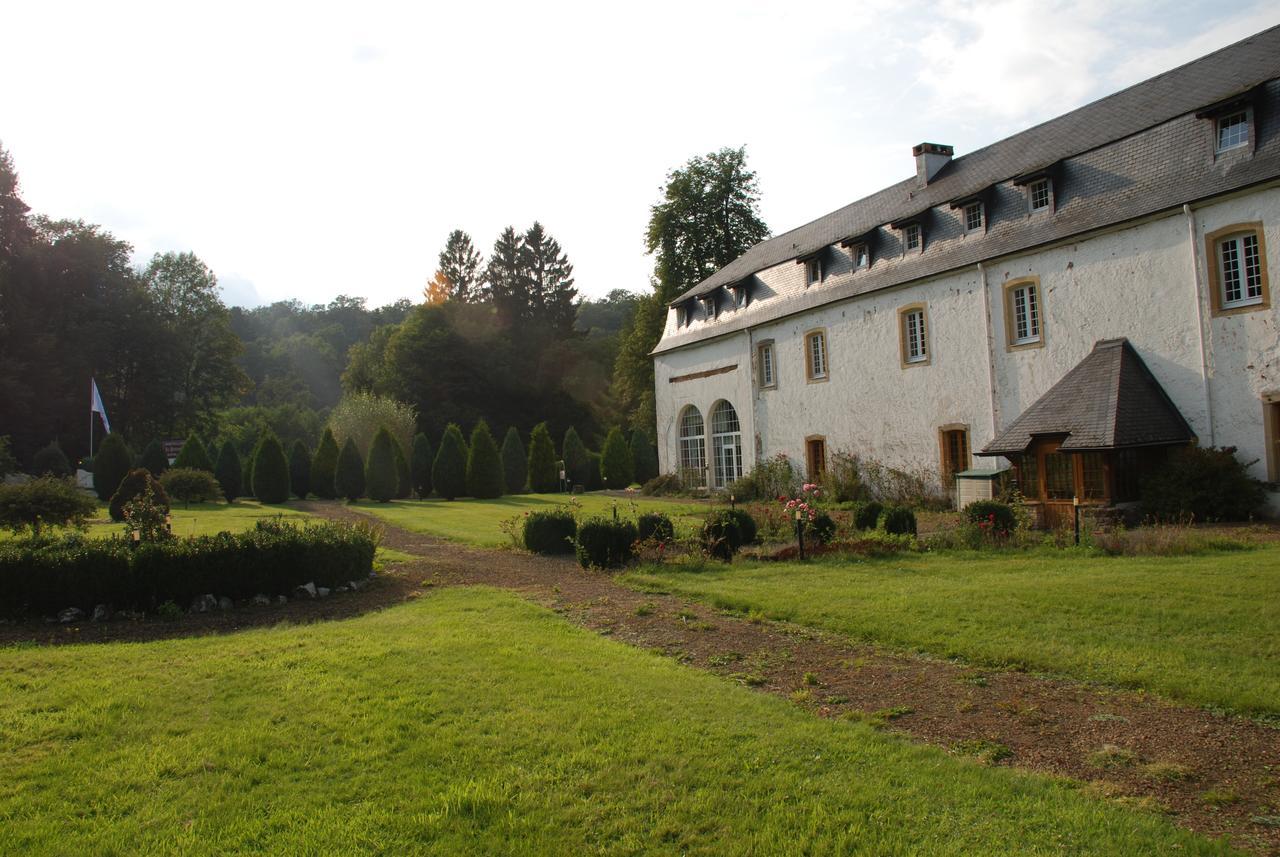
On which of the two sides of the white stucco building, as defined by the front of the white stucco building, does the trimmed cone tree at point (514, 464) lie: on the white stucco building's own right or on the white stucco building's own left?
on the white stucco building's own right

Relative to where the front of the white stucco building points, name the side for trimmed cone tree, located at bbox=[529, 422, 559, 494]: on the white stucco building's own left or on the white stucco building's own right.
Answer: on the white stucco building's own right

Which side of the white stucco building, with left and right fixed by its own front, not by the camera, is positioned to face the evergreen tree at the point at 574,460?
right

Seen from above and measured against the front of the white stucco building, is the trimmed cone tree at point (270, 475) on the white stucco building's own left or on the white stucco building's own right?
on the white stucco building's own right

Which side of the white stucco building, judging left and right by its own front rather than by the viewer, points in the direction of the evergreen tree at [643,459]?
right

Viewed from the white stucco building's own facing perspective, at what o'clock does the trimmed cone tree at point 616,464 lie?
The trimmed cone tree is roughly at 3 o'clock from the white stucco building.

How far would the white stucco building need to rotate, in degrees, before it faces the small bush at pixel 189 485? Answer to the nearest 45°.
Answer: approximately 45° to its right

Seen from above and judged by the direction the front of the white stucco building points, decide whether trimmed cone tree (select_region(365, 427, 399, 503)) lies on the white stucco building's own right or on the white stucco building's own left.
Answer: on the white stucco building's own right

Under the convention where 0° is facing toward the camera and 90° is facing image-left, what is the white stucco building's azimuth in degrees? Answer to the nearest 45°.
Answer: approximately 45°
